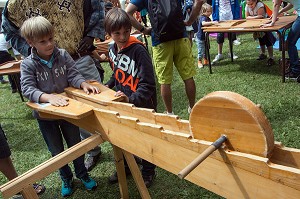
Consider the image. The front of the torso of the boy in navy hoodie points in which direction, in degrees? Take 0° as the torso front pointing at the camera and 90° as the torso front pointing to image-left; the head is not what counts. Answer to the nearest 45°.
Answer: approximately 45°

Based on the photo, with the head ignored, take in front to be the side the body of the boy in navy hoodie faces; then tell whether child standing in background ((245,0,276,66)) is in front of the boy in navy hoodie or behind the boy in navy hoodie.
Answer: behind
